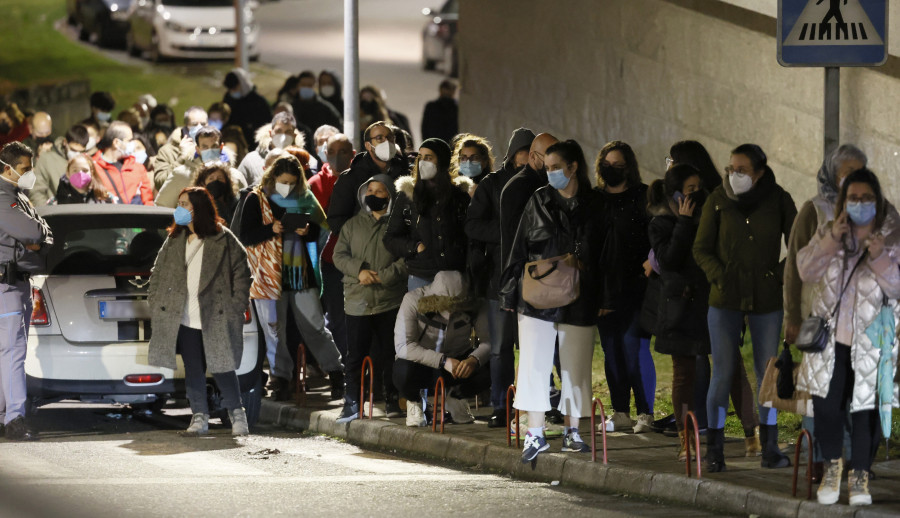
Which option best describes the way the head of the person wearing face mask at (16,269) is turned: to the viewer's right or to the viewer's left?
to the viewer's right

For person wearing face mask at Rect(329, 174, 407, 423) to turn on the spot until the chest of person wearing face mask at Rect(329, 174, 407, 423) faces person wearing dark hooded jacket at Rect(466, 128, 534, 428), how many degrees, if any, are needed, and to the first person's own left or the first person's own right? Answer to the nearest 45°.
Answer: approximately 45° to the first person's own left

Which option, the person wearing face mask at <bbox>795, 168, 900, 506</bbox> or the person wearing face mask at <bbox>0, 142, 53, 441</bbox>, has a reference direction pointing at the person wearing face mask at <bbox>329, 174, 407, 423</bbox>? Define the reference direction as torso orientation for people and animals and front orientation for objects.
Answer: the person wearing face mask at <bbox>0, 142, 53, 441</bbox>

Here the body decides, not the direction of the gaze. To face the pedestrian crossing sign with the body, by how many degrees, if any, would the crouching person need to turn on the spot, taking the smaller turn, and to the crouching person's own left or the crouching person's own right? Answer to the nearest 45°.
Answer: approximately 45° to the crouching person's own left

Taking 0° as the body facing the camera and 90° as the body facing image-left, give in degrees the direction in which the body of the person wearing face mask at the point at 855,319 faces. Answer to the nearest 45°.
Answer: approximately 0°

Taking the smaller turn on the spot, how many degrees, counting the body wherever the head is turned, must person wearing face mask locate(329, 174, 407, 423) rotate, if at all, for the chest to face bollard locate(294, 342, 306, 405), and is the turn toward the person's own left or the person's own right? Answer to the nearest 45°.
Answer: approximately 135° to the person's own right

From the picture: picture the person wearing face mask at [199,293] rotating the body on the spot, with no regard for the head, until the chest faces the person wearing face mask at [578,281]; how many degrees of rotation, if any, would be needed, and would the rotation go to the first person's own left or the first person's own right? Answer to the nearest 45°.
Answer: approximately 90° to the first person's own left
